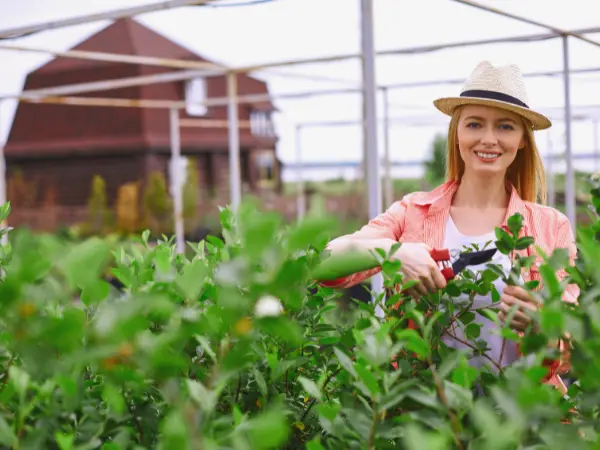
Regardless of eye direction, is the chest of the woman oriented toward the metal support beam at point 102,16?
no

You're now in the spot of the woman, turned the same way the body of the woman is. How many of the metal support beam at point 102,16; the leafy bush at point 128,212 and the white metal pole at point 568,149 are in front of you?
0

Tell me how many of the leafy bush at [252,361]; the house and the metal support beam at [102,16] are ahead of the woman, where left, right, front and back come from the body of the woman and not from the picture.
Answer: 1

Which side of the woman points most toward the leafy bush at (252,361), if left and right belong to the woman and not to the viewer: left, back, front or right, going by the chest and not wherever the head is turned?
front

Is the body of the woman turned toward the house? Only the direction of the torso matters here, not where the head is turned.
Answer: no

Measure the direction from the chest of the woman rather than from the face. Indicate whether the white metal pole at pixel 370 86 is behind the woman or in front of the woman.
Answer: behind

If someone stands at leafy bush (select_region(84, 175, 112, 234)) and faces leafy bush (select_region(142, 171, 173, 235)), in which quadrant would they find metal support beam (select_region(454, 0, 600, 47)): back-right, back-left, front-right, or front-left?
front-right

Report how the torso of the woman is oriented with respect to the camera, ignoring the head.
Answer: toward the camera

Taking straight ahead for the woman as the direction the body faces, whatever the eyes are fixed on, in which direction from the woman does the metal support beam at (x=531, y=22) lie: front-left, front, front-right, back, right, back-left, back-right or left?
back

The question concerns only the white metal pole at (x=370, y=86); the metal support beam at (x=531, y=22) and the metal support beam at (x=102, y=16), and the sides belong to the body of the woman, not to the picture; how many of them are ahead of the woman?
0

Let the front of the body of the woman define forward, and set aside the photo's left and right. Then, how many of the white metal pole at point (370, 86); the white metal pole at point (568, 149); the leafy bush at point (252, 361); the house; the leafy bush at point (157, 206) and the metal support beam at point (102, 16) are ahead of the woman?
1

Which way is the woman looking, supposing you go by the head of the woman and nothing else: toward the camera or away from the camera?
toward the camera

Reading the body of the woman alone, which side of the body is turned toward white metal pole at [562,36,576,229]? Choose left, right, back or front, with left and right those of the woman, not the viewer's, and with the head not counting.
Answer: back

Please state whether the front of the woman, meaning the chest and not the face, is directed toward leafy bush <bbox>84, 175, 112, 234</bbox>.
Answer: no
